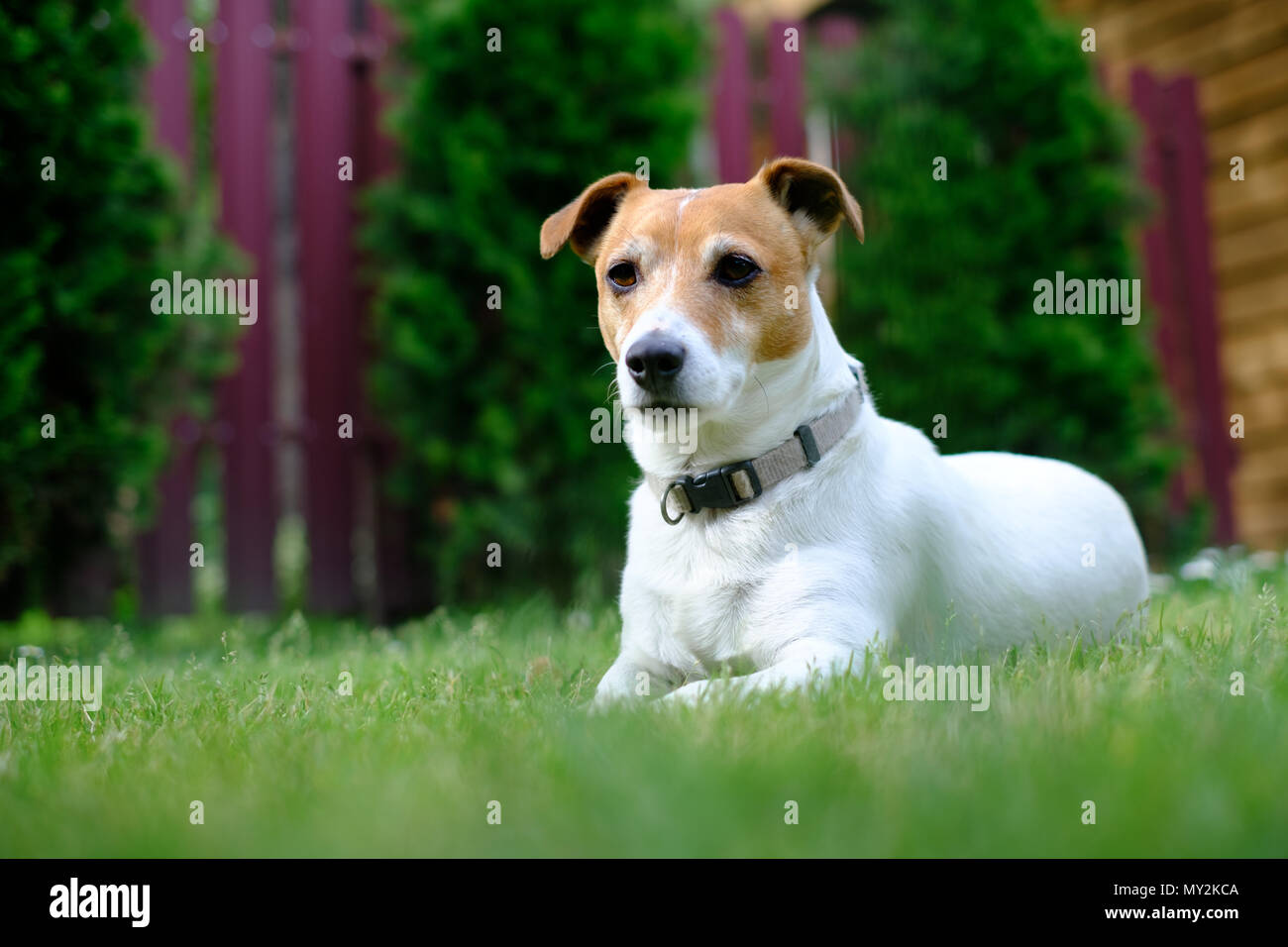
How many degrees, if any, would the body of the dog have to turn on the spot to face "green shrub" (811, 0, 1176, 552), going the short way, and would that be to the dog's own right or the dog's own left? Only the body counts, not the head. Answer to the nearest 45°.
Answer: approximately 135° to the dog's own right

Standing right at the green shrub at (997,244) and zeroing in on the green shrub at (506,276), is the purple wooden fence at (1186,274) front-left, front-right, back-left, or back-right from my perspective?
back-right

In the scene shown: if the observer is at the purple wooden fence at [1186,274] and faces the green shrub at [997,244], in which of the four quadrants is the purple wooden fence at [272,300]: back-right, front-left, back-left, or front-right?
front-right

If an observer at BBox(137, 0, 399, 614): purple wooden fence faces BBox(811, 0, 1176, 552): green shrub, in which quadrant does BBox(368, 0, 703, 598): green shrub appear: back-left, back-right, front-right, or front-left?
front-right

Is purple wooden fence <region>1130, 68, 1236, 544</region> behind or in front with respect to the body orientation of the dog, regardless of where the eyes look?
behind

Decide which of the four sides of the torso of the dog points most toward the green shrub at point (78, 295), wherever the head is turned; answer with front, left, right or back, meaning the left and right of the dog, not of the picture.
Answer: right

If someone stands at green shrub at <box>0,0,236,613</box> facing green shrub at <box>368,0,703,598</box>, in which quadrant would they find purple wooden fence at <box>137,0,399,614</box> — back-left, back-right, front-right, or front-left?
front-left

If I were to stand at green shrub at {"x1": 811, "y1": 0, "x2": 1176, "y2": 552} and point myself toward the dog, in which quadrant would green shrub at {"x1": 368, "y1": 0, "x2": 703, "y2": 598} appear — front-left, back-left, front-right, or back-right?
front-right

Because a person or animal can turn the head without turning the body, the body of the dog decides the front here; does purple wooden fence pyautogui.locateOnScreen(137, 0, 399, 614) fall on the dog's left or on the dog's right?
on the dog's right

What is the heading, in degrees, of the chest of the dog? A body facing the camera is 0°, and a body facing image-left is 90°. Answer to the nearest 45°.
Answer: approximately 45°
